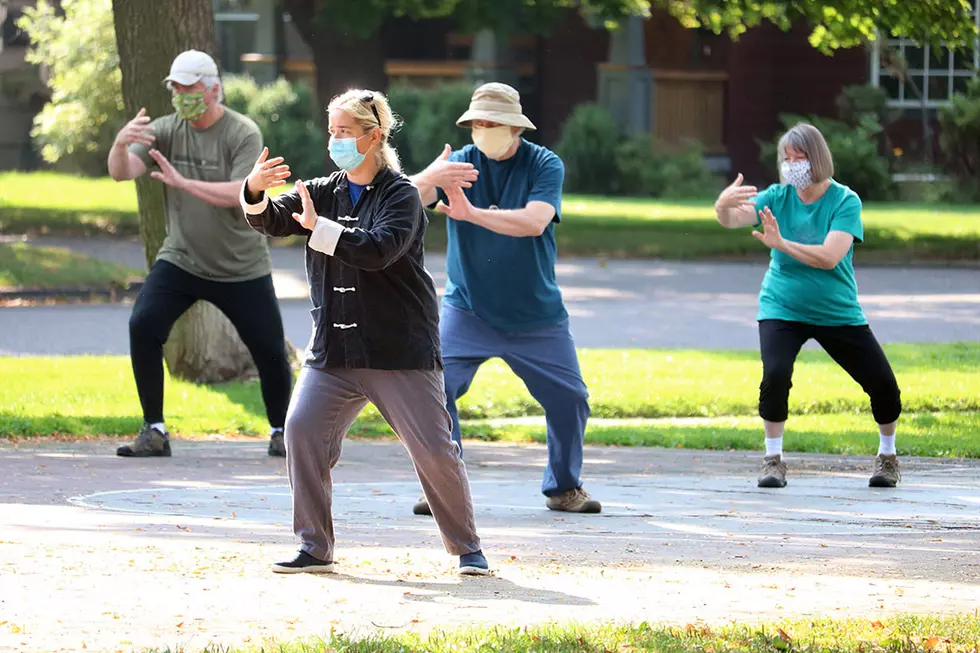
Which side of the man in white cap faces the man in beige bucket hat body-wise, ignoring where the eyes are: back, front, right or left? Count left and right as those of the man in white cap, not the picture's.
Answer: left

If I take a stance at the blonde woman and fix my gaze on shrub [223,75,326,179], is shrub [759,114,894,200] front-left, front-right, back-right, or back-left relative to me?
front-right

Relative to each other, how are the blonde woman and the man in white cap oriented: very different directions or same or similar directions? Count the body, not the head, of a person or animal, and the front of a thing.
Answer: same or similar directions

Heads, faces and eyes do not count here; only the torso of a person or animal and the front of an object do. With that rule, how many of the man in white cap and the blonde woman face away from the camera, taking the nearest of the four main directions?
0

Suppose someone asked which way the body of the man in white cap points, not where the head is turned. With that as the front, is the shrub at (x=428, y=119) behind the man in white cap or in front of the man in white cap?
behind

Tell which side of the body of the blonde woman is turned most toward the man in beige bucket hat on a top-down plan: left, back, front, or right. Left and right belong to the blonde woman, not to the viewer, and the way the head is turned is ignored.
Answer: back

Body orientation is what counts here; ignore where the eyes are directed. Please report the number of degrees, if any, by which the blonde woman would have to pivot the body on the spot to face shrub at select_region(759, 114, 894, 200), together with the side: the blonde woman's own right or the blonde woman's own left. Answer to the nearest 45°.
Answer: approximately 135° to the blonde woman's own right

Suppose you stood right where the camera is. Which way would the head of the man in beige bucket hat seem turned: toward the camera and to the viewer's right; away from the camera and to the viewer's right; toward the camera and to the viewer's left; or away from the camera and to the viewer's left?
toward the camera and to the viewer's left

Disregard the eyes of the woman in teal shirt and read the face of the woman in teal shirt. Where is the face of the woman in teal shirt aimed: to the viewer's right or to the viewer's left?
to the viewer's left

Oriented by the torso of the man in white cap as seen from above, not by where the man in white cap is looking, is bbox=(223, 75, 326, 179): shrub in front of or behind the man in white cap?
behind

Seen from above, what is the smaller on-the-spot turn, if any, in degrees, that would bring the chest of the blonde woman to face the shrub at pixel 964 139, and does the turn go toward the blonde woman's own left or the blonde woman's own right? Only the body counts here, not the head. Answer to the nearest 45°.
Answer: approximately 180°

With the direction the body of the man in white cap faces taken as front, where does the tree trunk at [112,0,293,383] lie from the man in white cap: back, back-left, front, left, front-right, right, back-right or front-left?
back-right

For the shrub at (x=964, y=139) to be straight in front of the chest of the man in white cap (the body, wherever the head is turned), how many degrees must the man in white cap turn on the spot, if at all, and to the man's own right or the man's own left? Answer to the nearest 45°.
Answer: approximately 180°
